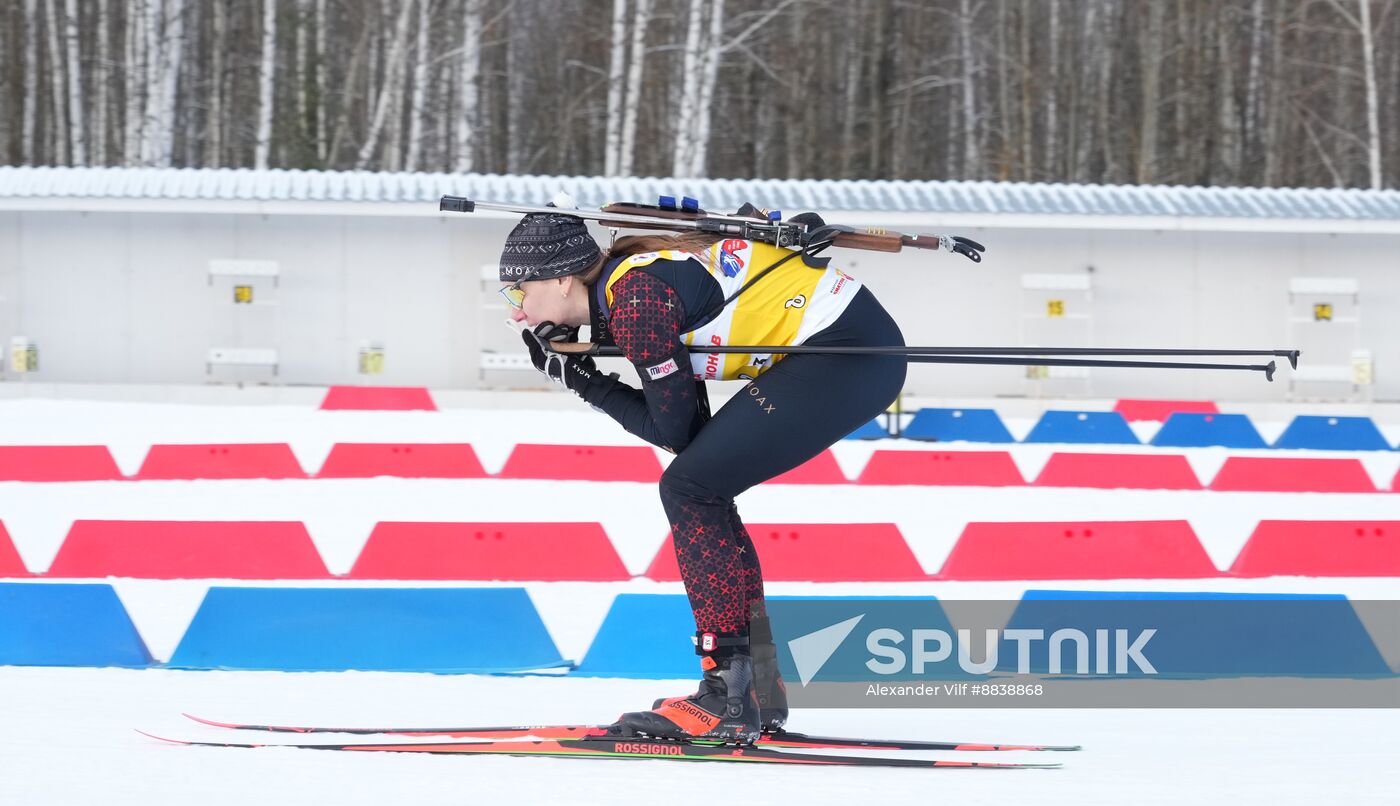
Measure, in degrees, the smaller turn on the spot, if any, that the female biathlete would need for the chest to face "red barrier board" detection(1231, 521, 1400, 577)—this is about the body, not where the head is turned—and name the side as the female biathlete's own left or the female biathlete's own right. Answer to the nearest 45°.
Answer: approximately 135° to the female biathlete's own right

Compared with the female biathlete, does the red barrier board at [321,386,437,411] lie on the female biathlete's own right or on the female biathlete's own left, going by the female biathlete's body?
on the female biathlete's own right

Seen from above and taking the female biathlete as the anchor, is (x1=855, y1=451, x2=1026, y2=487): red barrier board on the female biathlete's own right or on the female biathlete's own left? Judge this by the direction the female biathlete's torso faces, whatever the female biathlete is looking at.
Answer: on the female biathlete's own right

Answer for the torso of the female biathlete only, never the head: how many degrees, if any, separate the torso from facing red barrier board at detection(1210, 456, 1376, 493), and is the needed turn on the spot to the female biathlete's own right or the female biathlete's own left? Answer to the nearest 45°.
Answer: approximately 135° to the female biathlete's own right

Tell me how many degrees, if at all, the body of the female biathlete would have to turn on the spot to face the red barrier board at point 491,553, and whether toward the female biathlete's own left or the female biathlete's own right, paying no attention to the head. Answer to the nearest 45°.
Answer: approximately 90° to the female biathlete's own right

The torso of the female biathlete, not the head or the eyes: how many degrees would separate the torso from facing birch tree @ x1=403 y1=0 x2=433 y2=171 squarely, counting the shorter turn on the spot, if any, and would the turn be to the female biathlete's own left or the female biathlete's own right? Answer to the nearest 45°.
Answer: approximately 90° to the female biathlete's own right

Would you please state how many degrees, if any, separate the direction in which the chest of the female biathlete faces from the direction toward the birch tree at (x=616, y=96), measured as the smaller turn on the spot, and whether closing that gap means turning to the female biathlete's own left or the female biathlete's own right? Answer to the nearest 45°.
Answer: approximately 90° to the female biathlete's own right

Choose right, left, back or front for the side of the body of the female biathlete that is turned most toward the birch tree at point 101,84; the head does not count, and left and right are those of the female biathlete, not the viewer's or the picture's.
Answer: right

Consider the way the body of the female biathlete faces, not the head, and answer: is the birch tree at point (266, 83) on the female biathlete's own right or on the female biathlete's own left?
on the female biathlete's own right

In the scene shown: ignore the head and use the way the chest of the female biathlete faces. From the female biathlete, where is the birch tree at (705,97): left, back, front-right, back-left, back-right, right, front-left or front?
right

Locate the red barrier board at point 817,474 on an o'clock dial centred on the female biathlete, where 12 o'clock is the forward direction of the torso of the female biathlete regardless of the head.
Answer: The red barrier board is roughly at 3 o'clock from the female biathlete.

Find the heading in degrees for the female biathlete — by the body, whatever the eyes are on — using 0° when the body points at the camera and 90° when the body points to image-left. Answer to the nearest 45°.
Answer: approximately 90°
